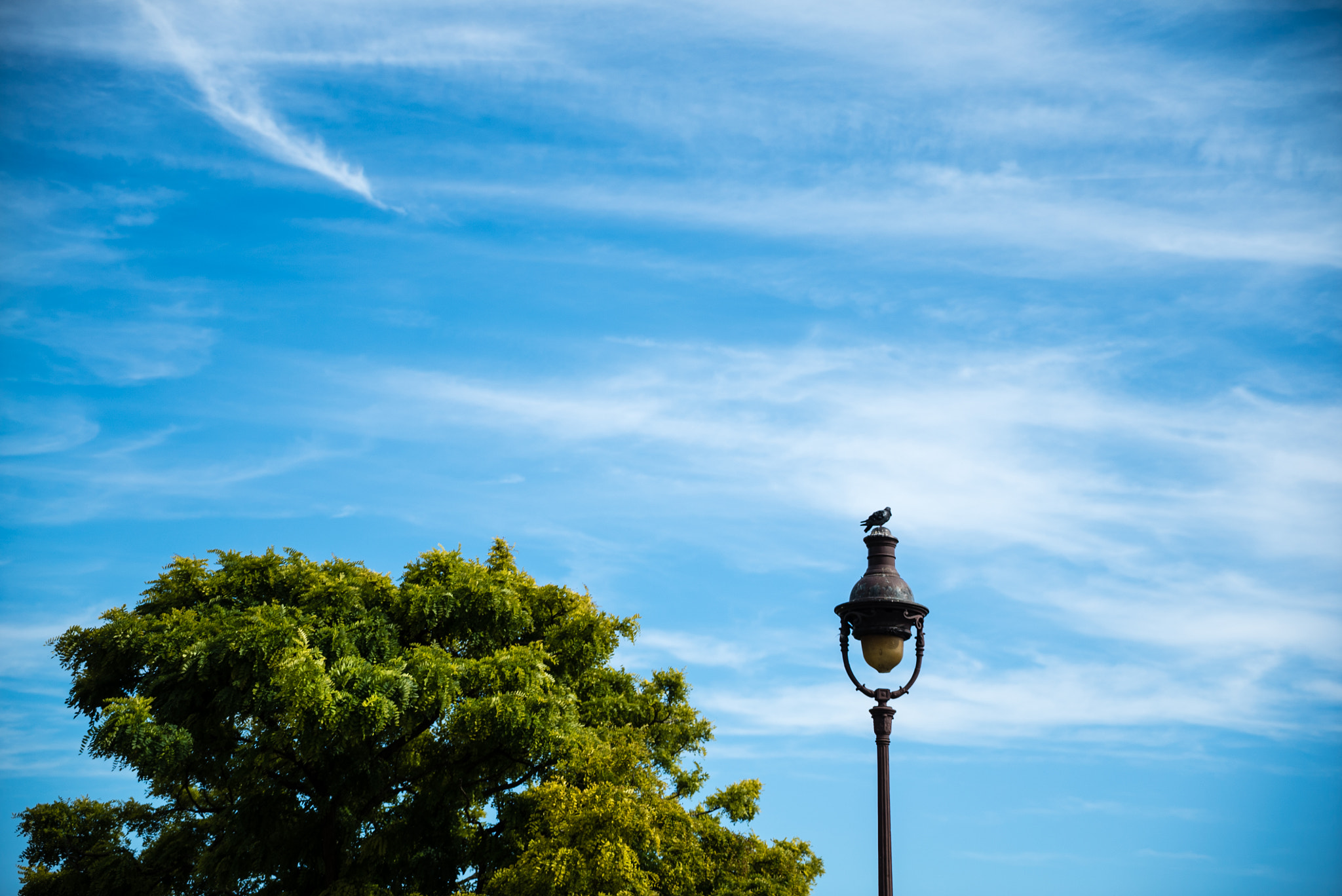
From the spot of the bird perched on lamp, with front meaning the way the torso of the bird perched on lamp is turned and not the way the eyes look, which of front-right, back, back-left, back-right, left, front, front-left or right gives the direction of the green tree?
back-left

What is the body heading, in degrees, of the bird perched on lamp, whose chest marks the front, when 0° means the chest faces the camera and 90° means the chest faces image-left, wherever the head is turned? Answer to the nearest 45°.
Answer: approximately 270°
